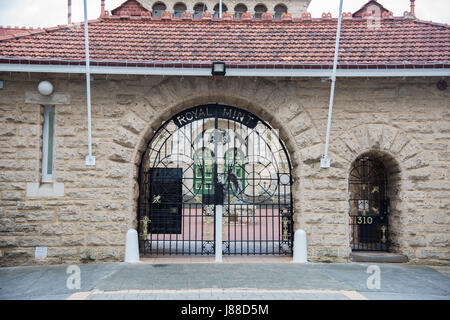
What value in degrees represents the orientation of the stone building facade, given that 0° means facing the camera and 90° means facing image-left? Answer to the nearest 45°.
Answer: approximately 0°
